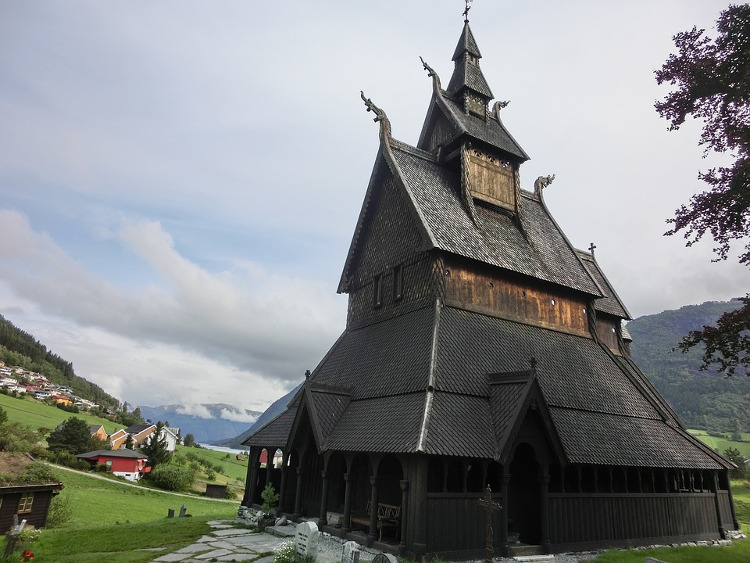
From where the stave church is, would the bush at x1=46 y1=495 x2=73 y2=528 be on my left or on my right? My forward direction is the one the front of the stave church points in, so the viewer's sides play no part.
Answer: on my right

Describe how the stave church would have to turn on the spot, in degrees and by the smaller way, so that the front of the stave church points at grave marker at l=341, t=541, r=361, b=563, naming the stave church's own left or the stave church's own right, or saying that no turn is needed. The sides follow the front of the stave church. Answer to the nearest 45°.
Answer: approximately 45° to the stave church's own left

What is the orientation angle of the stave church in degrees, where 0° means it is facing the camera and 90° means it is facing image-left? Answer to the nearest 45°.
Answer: approximately 45°

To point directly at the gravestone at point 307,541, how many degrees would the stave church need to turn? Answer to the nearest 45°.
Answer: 0° — it already faces it

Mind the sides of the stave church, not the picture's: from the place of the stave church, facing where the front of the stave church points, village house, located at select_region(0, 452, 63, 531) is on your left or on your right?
on your right

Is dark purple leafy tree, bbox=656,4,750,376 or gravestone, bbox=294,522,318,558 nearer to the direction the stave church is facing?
the gravestone

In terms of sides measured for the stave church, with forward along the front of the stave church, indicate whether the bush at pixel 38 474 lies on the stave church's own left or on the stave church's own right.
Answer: on the stave church's own right
